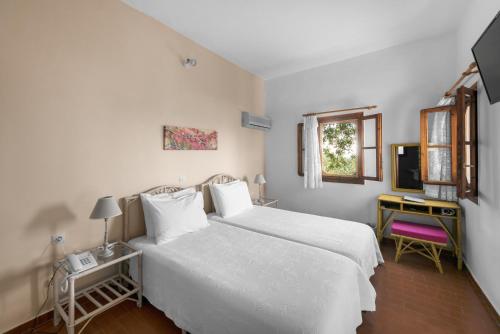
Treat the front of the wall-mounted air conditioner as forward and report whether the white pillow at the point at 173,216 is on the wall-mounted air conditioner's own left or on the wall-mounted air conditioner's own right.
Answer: on the wall-mounted air conditioner's own right

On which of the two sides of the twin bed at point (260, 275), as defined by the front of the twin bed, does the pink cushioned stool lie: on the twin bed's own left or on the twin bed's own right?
on the twin bed's own left

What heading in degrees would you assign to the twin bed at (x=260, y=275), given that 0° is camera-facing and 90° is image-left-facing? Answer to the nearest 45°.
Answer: approximately 315°

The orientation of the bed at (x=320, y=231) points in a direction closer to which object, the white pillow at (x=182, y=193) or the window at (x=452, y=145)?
the window

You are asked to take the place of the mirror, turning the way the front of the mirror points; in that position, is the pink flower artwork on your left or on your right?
on your right

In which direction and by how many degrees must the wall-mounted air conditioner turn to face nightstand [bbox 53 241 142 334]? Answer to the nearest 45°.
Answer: approximately 90° to its right

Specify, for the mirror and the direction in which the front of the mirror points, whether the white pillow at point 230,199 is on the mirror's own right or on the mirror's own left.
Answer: on the mirror's own right

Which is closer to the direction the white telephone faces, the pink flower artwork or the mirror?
the mirror

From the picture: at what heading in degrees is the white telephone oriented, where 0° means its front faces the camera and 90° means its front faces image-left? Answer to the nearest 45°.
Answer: approximately 315°
